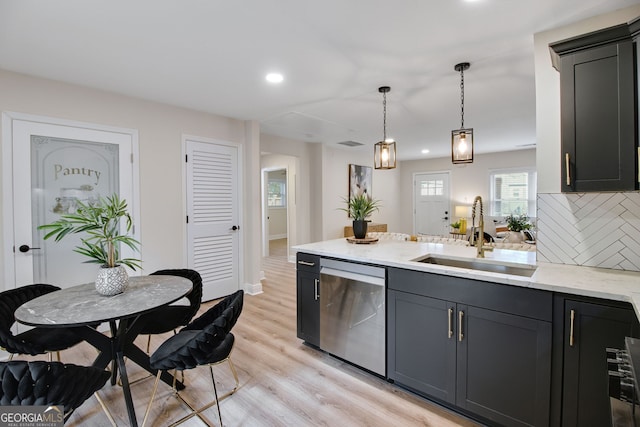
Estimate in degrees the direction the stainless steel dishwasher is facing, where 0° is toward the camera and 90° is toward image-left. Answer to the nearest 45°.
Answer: approximately 45°

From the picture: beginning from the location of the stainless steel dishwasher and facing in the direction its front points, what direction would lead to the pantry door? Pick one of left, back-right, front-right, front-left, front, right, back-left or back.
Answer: front-right

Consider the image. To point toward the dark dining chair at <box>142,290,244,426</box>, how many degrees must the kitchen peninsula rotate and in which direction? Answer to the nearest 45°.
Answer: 0° — it already faces it

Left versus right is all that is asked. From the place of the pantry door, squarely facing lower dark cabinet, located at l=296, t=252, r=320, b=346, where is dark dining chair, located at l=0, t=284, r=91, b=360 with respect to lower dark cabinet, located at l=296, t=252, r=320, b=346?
right

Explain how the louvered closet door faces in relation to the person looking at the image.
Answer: facing the viewer and to the right of the viewer

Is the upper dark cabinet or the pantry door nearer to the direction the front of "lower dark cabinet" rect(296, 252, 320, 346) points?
the pantry door

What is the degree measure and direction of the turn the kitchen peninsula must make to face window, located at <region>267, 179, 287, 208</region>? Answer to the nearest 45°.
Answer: approximately 90° to its right

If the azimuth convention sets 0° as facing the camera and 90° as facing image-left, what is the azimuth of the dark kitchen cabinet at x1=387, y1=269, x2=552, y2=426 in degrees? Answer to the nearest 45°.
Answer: approximately 45°

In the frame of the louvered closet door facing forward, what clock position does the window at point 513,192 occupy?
The window is roughly at 10 o'clock from the louvered closet door.

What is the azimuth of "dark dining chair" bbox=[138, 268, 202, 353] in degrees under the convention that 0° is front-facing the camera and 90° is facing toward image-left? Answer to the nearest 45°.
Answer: approximately 45°

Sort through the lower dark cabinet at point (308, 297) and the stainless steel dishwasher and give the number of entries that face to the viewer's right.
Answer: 0

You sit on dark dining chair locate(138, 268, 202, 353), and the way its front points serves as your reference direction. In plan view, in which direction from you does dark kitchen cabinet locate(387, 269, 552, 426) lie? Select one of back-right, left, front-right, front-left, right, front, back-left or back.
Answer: left
